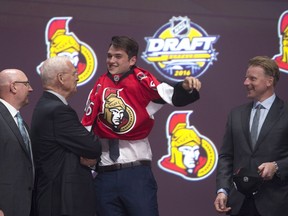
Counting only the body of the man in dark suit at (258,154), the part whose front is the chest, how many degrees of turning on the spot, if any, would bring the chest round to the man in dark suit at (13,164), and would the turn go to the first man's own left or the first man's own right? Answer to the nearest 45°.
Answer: approximately 45° to the first man's own right

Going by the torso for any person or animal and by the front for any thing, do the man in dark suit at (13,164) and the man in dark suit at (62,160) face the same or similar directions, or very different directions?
same or similar directions

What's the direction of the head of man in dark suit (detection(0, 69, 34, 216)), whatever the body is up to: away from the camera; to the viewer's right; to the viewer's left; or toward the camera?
to the viewer's right

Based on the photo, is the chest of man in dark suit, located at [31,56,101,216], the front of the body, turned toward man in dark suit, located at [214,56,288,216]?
yes

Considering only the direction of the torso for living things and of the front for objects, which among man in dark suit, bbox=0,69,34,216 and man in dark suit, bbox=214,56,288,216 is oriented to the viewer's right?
man in dark suit, bbox=0,69,34,216

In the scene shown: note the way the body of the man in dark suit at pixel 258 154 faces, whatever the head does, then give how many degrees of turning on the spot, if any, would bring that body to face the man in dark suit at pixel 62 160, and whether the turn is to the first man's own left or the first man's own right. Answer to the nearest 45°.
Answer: approximately 45° to the first man's own right

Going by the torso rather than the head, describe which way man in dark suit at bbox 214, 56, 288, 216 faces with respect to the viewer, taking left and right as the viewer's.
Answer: facing the viewer and to the left of the viewer

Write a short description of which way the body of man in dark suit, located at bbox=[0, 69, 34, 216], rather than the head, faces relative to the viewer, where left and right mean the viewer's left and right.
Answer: facing to the right of the viewer

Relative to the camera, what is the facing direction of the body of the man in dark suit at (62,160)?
to the viewer's right

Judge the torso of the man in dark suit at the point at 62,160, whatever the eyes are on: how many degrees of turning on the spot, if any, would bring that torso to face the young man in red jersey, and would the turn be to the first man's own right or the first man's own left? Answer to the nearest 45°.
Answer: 0° — they already face them
